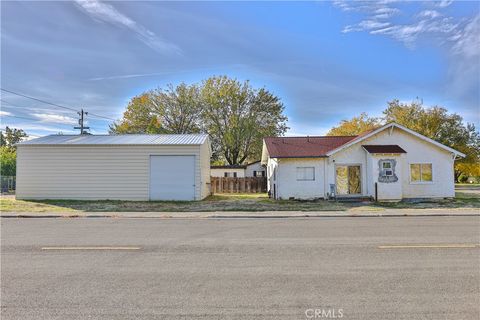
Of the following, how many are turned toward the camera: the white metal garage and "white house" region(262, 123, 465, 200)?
2

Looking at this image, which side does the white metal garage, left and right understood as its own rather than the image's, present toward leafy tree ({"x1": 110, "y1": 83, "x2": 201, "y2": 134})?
back

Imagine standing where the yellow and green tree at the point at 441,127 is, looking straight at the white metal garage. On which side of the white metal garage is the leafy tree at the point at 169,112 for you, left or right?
right

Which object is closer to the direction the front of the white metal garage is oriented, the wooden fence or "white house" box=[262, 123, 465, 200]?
the white house

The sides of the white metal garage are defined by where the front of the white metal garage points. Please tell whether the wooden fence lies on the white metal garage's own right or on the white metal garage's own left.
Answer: on the white metal garage's own left

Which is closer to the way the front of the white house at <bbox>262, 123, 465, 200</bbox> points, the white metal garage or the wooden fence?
the white metal garage

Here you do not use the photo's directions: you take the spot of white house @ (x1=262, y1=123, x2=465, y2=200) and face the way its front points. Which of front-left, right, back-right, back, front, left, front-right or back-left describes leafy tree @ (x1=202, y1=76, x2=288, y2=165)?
back-right

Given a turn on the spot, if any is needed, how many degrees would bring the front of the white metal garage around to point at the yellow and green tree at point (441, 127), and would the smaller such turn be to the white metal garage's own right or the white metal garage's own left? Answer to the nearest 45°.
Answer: approximately 90° to the white metal garage's own left

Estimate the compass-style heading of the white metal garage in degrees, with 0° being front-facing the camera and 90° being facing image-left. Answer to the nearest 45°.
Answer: approximately 0°

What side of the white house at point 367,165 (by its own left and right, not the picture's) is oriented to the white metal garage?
right
